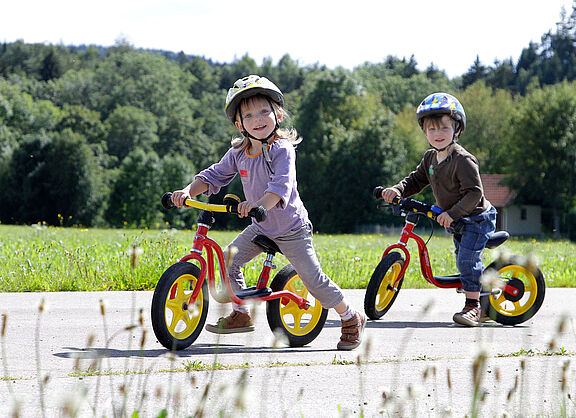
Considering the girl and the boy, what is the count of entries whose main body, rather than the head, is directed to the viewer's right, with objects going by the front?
0

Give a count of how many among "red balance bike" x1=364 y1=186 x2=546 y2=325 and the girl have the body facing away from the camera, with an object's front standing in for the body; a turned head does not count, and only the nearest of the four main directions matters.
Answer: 0

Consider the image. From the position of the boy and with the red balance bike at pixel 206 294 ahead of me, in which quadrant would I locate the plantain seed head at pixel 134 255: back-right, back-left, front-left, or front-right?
front-left

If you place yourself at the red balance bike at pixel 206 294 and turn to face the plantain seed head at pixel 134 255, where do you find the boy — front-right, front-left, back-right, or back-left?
back-left

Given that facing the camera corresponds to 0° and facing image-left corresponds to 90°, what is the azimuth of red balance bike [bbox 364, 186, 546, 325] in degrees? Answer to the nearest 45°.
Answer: approximately 90°

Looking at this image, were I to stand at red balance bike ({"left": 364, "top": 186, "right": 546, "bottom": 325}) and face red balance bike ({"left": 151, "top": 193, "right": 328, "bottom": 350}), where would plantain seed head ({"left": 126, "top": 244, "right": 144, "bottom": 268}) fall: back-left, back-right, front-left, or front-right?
front-left

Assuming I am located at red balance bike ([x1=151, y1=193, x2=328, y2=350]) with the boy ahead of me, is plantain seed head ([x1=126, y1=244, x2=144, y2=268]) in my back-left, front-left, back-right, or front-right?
back-right

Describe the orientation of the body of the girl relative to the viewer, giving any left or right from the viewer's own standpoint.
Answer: facing the viewer and to the left of the viewer

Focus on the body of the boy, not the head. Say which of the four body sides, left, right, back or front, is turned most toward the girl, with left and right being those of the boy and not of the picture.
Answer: front

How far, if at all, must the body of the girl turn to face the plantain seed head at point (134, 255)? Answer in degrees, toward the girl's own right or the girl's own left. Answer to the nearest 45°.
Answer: approximately 45° to the girl's own left
